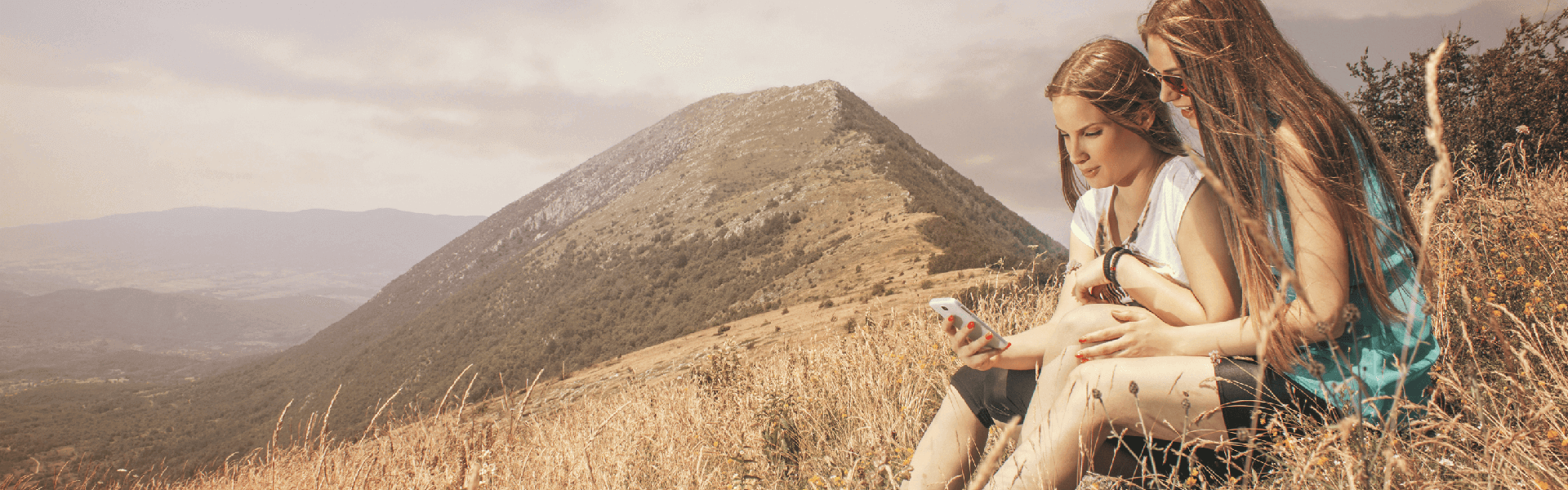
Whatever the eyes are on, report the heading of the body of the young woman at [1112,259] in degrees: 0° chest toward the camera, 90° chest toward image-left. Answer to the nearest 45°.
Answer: approximately 45°

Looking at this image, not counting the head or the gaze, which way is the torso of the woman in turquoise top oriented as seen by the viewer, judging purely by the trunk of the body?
to the viewer's left

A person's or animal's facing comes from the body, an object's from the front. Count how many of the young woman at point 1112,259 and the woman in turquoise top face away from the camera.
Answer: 0

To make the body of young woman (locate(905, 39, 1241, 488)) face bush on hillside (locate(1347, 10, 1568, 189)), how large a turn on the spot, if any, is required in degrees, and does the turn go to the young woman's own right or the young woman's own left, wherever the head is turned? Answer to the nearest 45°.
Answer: approximately 180°

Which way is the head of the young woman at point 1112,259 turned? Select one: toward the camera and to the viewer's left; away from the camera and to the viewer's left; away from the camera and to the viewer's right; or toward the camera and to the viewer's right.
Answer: toward the camera and to the viewer's left

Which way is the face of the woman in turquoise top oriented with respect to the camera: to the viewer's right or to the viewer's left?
to the viewer's left
